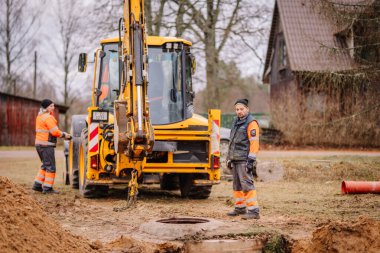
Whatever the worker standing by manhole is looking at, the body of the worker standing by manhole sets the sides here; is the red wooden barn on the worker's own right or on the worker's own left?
on the worker's own right

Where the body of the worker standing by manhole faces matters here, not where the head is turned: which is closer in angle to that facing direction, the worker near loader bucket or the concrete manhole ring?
the concrete manhole ring

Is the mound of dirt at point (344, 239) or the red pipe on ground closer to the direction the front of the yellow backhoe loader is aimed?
the red pipe on ground

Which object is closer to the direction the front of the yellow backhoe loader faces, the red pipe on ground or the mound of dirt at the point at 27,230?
the red pipe on ground

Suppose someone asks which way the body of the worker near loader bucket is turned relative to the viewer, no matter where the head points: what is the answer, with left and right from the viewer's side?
facing to the right of the viewer

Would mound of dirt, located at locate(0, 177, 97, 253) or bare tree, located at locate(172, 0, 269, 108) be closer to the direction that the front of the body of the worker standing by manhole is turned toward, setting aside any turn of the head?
the mound of dirt

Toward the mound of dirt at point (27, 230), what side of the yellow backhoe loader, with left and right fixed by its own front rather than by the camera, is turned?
back

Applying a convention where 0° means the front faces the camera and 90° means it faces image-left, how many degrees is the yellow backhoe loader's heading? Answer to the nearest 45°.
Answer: approximately 180°

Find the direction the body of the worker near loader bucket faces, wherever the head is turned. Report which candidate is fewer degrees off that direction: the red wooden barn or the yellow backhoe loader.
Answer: the yellow backhoe loader

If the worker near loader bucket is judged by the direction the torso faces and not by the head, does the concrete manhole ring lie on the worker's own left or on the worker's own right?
on the worker's own right

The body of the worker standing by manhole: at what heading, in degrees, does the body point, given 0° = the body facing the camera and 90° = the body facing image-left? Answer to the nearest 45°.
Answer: approximately 45°
